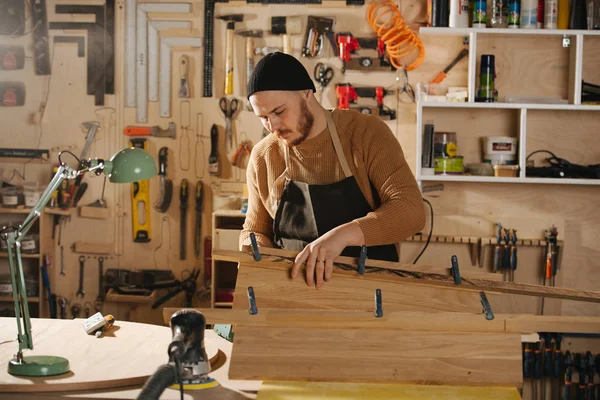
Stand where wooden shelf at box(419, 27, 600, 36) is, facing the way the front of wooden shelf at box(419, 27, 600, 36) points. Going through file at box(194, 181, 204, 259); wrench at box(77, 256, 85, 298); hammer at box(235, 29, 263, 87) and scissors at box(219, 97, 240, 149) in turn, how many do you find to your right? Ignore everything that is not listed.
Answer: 4

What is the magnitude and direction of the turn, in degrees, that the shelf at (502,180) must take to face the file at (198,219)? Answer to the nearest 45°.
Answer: approximately 90° to its right

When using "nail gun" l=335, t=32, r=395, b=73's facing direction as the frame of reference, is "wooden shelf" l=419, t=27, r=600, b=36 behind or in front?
behind

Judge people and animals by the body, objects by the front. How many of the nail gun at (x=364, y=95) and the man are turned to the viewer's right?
0

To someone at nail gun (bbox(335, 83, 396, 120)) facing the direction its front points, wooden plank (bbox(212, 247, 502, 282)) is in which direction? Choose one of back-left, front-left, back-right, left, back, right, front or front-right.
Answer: left

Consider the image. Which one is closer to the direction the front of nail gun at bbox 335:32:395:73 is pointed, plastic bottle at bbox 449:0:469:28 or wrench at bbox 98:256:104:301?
the wrench

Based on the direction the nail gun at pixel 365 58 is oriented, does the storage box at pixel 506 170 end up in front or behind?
behind

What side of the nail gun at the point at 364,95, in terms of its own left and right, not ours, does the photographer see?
left

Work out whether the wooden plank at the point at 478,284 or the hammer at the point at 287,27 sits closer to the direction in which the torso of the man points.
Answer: the wooden plank

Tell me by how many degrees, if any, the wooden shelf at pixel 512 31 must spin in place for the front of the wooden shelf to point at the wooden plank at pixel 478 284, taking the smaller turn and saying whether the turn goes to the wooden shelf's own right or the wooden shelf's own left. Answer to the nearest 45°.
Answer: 0° — it already faces it

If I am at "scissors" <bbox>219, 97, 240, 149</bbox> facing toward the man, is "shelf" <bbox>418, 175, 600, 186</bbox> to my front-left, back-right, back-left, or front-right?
front-left

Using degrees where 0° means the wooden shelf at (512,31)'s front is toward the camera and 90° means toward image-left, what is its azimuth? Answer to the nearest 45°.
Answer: approximately 0°

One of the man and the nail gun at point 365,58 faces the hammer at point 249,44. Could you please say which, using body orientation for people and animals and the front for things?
the nail gun

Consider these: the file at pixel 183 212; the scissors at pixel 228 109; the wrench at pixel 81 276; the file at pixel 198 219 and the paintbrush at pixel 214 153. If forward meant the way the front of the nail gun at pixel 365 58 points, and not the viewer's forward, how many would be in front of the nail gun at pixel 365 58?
5

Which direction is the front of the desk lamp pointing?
to the viewer's right

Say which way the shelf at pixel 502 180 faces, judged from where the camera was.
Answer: facing the viewer
